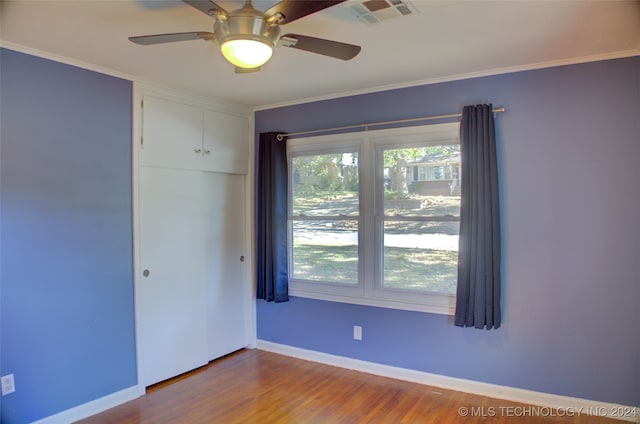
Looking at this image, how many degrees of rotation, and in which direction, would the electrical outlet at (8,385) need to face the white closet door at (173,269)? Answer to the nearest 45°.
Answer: approximately 45° to its left

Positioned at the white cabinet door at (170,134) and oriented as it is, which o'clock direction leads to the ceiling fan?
The ceiling fan is roughly at 1 o'clock from the white cabinet door.

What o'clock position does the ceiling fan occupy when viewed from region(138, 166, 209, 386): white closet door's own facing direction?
The ceiling fan is roughly at 1 o'clock from the white closet door.

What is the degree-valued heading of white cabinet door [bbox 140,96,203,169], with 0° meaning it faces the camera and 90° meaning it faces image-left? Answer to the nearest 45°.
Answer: approximately 315°

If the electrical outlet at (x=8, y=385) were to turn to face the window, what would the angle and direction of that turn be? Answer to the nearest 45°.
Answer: approximately 45° to its left

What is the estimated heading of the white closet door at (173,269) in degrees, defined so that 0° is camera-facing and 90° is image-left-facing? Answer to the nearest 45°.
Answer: approximately 315°

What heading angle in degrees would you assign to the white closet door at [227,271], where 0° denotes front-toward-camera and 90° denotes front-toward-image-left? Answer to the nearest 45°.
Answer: approximately 315°
